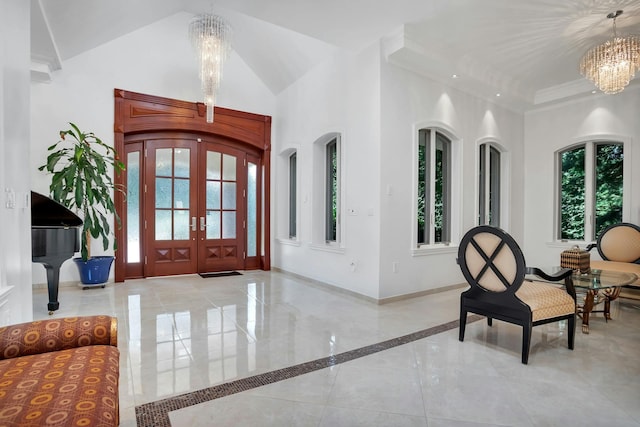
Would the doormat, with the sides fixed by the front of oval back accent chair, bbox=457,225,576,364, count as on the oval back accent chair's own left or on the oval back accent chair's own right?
on the oval back accent chair's own left

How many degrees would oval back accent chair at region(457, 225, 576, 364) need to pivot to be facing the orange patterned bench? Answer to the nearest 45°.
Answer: approximately 180°

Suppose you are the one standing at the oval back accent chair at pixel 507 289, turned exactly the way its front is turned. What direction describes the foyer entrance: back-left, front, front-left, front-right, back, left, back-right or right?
back-left

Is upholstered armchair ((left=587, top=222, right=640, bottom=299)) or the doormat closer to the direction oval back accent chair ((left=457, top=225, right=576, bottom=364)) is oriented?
the upholstered armchair

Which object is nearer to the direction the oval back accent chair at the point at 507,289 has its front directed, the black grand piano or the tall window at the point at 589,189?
the tall window

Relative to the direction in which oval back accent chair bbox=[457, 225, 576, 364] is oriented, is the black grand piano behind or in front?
behind

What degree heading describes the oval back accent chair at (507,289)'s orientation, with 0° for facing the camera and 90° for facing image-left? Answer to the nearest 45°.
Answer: approximately 225°

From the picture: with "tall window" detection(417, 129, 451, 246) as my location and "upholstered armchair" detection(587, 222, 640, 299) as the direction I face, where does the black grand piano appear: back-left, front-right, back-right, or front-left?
back-right

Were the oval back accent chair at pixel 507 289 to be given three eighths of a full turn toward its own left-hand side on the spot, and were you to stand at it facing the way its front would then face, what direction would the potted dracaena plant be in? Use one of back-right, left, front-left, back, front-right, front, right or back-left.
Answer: front

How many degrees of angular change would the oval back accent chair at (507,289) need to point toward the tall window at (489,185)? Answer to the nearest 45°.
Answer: approximately 45° to its left

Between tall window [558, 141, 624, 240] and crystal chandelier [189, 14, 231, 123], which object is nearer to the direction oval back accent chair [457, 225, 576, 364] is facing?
the tall window
